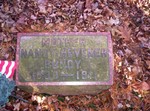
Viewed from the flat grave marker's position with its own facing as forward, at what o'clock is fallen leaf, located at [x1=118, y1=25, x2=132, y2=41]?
The fallen leaf is roughly at 8 o'clock from the flat grave marker.

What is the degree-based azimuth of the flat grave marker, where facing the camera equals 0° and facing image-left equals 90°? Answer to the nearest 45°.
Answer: approximately 0°
